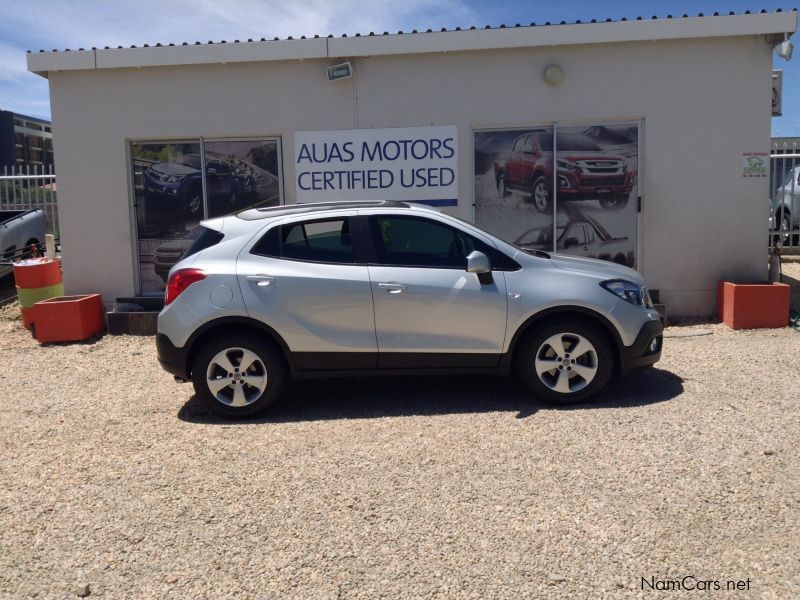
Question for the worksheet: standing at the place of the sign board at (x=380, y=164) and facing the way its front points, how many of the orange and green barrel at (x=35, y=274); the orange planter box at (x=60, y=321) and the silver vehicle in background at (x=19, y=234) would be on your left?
0

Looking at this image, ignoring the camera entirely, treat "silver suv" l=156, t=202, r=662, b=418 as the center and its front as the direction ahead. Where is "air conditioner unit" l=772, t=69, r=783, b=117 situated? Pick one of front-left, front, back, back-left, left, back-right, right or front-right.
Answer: front-left

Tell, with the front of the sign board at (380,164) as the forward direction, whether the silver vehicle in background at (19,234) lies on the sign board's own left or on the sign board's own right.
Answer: on the sign board's own right

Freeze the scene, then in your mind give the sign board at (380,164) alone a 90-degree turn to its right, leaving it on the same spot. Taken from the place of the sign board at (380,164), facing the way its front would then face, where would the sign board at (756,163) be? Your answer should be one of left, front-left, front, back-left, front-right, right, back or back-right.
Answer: back

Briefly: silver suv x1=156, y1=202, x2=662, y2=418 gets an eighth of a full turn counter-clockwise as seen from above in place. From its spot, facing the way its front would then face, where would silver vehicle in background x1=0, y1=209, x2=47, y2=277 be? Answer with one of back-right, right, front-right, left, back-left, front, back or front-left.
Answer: left

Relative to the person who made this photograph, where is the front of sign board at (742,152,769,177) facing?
facing the viewer

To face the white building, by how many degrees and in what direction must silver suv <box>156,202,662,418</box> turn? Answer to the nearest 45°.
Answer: approximately 90° to its left

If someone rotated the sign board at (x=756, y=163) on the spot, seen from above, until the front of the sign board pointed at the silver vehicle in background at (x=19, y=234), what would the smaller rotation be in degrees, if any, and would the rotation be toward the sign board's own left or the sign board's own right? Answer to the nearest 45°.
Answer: approximately 90° to the sign board's own right

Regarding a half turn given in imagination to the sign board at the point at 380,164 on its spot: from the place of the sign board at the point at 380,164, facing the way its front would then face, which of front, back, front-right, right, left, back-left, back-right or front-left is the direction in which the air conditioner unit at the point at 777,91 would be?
right

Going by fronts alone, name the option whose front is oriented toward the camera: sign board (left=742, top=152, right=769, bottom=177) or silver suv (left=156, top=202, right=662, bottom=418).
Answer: the sign board

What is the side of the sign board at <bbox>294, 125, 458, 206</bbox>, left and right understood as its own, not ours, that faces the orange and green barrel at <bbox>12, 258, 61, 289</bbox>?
right

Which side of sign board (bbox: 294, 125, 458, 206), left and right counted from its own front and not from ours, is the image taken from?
front

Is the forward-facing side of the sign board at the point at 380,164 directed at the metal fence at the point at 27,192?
no

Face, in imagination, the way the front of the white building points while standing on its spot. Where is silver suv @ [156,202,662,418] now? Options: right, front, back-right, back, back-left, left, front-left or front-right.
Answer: front

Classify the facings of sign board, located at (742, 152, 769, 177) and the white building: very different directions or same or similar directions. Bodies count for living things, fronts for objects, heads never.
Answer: same or similar directions

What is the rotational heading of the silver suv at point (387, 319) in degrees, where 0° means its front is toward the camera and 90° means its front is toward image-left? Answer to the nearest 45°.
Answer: approximately 270°

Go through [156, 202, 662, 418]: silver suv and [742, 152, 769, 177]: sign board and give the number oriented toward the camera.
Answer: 1
